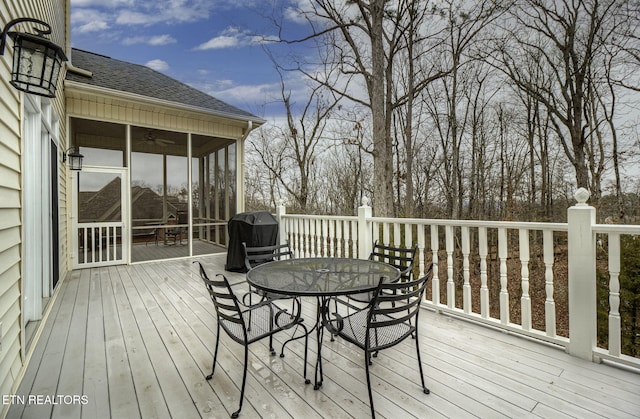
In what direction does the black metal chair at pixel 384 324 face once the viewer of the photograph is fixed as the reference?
facing away from the viewer and to the left of the viewer

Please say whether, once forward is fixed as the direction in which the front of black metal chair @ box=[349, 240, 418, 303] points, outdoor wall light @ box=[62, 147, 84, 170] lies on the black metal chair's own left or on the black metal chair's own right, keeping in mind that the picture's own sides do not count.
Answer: on the black metal chair's own right

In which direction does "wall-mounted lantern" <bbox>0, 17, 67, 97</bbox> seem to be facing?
to the viewer's right

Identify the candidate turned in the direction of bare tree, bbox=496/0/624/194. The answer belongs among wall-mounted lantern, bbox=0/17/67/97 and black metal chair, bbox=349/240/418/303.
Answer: the wall-mounted lantern

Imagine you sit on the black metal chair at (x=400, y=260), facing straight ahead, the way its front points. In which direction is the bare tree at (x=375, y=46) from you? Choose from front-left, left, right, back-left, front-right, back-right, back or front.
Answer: back-right

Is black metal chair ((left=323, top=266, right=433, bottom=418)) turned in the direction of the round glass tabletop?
yes

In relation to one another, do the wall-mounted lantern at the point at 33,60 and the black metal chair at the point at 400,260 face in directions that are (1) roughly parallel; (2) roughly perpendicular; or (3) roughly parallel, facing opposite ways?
roughly parallel, facing opposite ways

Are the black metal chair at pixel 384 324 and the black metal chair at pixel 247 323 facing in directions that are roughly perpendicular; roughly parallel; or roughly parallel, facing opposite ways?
roughly perpendicular

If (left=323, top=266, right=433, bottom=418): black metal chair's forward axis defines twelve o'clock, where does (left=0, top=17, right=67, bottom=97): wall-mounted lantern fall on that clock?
The wall-mounted lantern is roughly at 10 o'clock from the black metal chair.

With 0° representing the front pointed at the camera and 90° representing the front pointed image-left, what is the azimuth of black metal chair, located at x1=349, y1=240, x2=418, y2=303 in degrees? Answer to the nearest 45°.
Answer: approximately 45°

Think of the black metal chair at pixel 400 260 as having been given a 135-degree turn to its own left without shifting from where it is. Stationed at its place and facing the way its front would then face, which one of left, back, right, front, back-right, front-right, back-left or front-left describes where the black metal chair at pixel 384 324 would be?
right

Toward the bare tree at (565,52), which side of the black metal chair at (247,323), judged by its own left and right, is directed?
front

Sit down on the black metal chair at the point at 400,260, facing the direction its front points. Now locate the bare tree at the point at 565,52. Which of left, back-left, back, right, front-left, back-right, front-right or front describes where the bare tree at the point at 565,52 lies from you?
back

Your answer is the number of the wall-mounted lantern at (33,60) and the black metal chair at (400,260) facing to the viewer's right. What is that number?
1

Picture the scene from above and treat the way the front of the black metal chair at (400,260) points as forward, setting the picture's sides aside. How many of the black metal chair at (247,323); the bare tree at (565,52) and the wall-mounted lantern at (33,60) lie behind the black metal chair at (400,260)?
1

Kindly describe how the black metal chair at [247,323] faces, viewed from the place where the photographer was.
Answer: facing away from the viewer and to the right of the viewer

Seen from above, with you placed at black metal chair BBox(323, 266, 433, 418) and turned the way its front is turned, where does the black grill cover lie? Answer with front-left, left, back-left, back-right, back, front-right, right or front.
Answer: front
